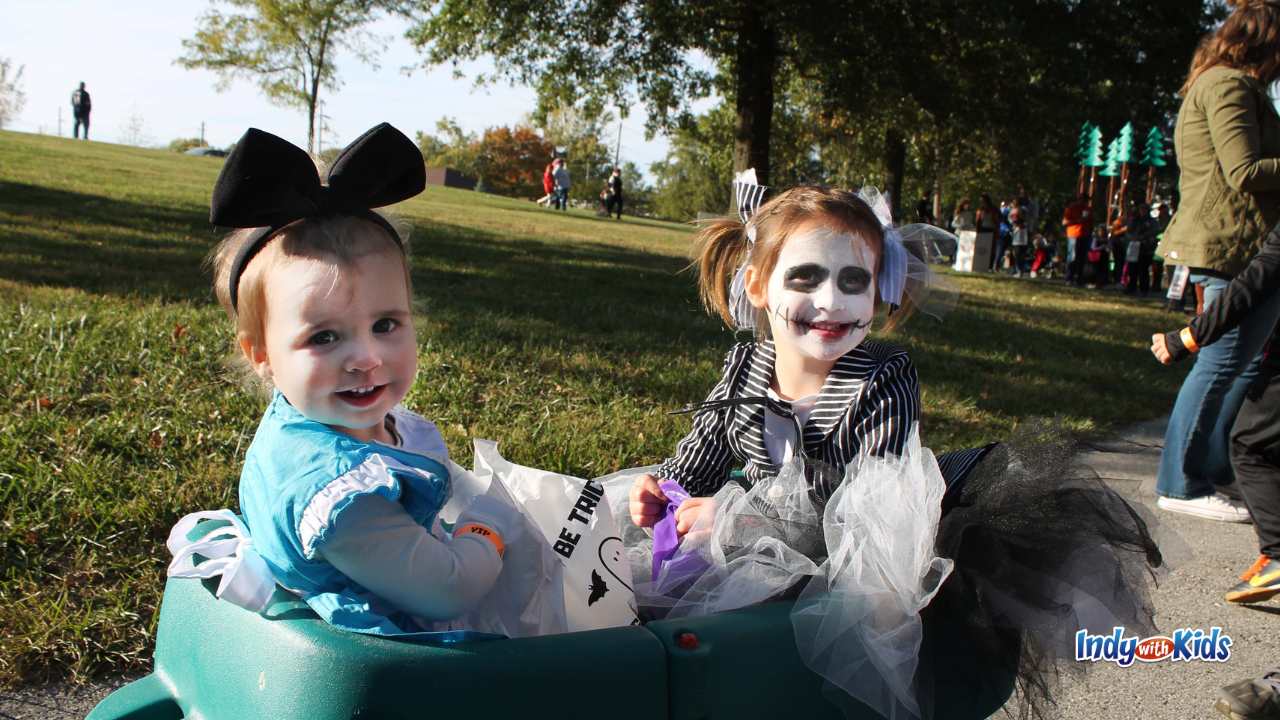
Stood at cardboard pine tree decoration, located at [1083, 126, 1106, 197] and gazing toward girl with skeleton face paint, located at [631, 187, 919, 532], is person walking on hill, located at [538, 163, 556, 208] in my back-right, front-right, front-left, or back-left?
back-right

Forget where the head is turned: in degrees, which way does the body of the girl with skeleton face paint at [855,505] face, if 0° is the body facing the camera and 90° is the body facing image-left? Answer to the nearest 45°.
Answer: approximately 45°

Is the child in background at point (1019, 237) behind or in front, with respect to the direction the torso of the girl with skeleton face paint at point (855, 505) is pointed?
behind
